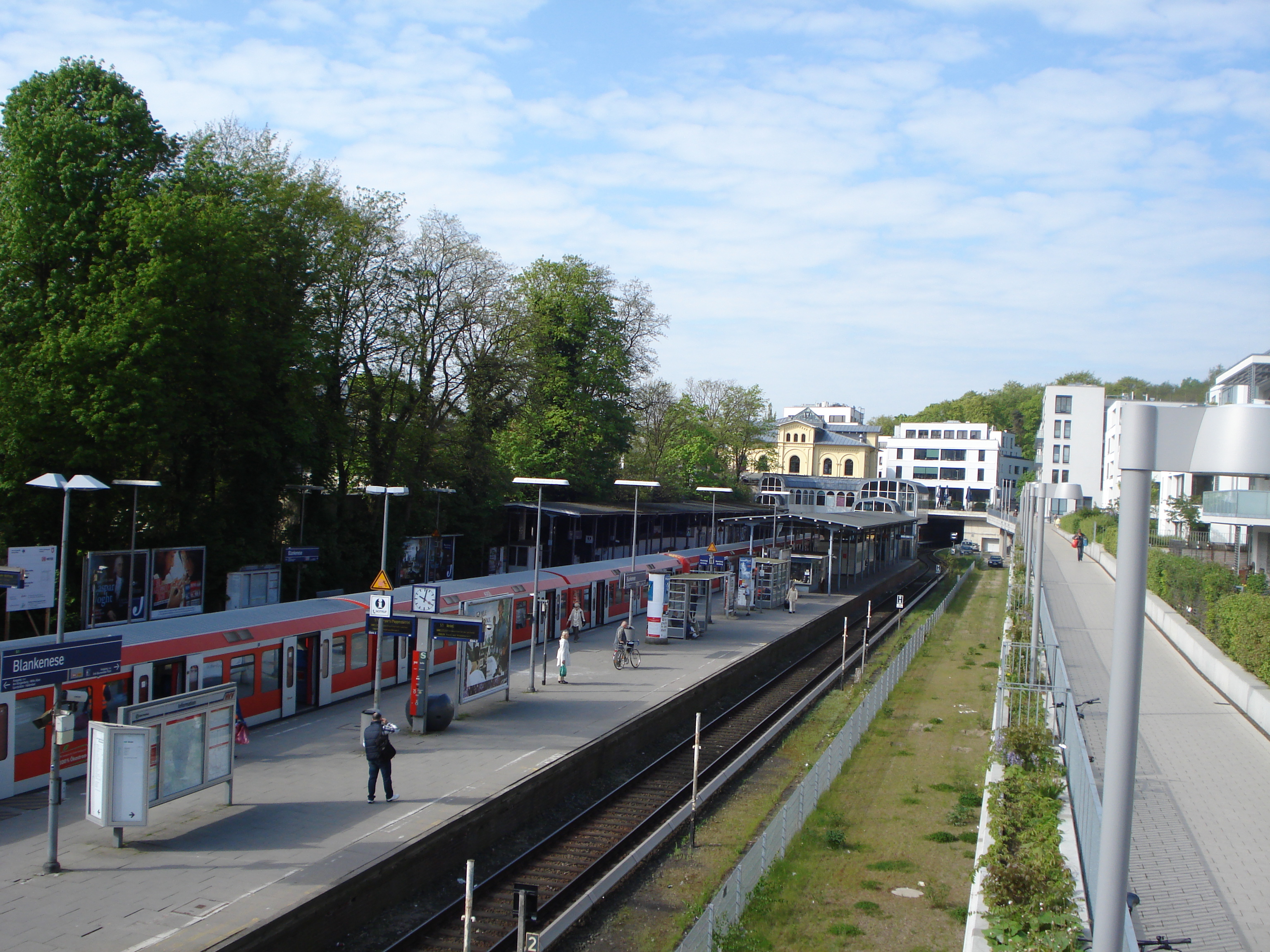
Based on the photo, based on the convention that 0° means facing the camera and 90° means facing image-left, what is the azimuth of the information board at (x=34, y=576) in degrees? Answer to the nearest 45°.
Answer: approximately 315°

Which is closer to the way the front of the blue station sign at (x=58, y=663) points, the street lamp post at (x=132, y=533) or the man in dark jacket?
the man in dark jacket

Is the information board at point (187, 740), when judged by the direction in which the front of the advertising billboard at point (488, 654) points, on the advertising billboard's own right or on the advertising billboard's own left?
on the advertising billboard's own right

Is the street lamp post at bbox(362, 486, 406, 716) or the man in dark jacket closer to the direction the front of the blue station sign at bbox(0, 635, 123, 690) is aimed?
the man in dark jacket

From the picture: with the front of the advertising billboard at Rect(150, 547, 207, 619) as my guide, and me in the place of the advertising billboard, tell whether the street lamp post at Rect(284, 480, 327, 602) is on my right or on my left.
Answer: on my left

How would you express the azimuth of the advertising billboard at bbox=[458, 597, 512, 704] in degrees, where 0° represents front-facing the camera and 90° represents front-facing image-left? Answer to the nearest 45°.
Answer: approximately 315°
